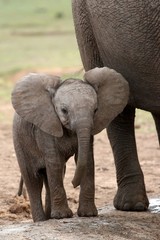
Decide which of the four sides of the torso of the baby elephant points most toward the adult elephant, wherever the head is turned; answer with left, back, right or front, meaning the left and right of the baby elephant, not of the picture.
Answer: left

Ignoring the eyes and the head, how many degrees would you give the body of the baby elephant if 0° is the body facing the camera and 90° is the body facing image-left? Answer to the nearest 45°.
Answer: approximately 315°
